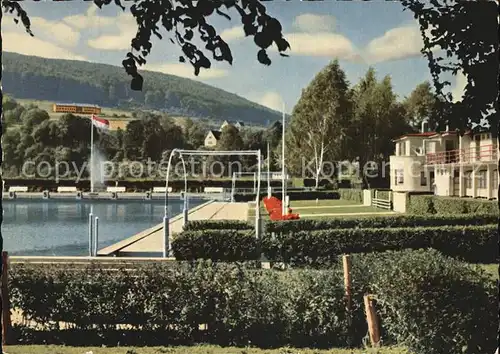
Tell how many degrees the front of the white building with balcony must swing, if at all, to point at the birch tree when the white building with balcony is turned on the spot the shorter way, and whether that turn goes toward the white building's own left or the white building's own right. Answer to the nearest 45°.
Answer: approximately 45° to the white building's own right

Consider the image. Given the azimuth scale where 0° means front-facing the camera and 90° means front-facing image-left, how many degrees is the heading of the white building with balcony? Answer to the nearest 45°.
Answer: approximately 45°
